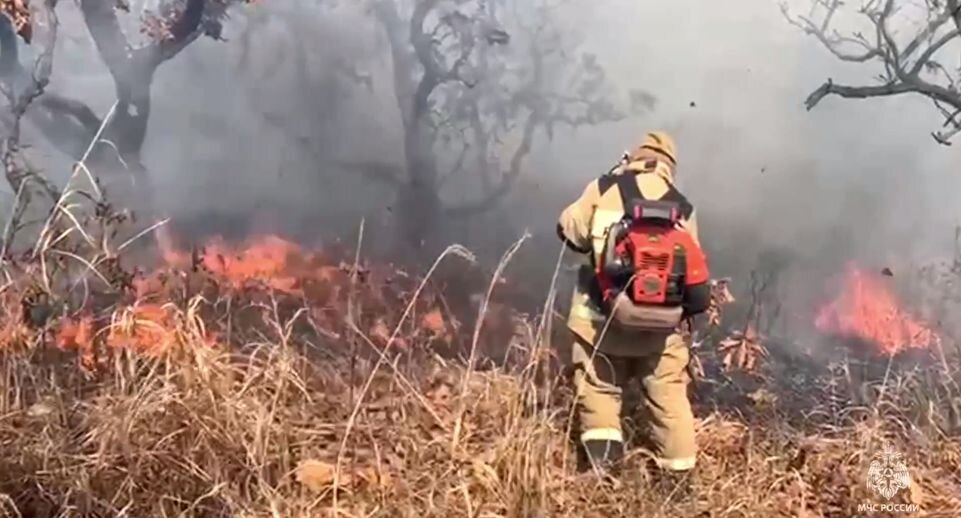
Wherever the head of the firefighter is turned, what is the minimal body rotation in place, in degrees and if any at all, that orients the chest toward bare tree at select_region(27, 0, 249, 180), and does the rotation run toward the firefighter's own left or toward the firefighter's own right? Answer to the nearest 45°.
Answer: approximately 90° to the firefighter's own left

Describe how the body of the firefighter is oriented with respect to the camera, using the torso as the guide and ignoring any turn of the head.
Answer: away from the camera

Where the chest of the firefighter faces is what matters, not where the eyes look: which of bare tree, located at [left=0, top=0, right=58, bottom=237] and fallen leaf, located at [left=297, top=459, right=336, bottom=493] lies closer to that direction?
the bare tree

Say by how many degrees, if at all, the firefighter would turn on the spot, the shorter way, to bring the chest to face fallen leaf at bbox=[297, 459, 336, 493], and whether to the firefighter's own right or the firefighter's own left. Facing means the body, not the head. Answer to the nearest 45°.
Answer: approximately 135° to the firefighter's own left

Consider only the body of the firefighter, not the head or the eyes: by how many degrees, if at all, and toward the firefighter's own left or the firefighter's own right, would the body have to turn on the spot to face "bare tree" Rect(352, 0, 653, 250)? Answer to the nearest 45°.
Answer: approximately 45° to the firefighter's own left
